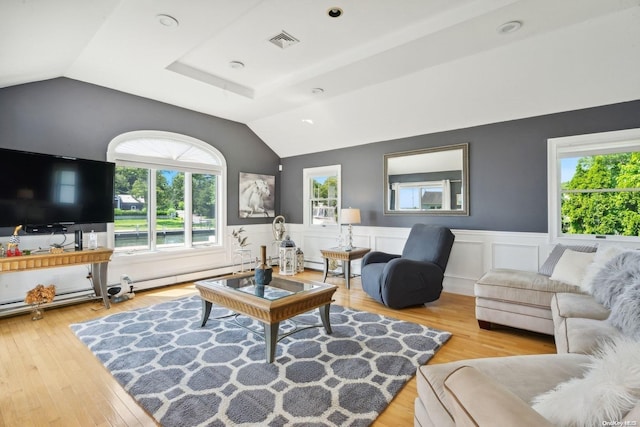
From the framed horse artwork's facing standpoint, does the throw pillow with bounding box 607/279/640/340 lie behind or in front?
in front

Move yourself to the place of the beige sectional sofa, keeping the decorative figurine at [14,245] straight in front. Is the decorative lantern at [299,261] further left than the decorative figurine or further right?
right

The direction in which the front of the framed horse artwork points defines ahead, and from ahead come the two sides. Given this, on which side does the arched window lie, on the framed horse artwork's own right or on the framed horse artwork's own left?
on the framed horse artwork's own right

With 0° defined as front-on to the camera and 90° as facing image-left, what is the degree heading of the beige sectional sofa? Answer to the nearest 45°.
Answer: approximately 90°

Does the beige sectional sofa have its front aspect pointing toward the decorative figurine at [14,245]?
yes

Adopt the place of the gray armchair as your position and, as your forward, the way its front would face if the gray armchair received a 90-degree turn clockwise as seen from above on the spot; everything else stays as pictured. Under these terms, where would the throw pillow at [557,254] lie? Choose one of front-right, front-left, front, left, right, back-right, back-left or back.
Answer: back-right

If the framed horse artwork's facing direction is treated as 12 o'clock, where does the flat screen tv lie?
The flat screen tv is roughly at 3 o'clock from the framed horse artwork.

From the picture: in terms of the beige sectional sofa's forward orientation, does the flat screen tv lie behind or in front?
in front

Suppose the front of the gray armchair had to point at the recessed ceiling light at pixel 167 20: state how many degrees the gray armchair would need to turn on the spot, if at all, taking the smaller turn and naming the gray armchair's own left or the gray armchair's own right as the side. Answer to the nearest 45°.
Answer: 0° — it already faces it

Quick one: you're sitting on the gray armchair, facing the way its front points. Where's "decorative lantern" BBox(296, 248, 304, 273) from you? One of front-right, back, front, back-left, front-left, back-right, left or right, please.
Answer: right

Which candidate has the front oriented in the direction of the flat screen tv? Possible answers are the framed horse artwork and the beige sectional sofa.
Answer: the beige sectional sofa

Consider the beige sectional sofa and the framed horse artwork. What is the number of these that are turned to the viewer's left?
1

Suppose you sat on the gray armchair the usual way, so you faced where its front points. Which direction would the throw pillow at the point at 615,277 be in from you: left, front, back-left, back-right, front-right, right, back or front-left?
left

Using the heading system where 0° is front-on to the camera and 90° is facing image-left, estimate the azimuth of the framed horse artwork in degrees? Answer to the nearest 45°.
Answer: approximately 315°

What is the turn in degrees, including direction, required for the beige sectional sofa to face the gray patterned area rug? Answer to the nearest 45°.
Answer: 0° — it already faces it
